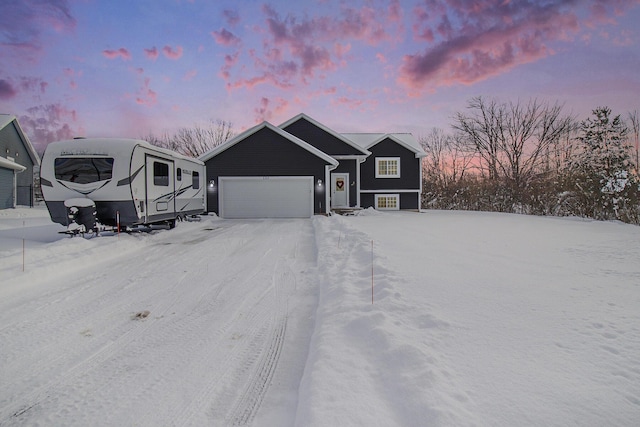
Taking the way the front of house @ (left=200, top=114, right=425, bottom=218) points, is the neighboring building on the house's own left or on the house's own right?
on the house's own right

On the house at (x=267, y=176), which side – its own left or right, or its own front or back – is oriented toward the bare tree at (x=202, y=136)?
back

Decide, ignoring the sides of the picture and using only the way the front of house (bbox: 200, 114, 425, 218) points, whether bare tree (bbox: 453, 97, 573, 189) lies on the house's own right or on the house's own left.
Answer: on the house's own left

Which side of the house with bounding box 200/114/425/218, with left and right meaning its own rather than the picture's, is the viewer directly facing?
front

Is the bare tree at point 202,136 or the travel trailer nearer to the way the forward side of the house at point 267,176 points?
the travel trailer

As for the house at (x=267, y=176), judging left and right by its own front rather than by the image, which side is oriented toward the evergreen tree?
left

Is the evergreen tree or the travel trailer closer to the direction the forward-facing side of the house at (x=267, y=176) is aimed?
the travel trailer

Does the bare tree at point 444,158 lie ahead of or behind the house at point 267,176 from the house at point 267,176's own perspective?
behind

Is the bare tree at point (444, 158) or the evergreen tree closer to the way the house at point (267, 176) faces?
the evergreen tree

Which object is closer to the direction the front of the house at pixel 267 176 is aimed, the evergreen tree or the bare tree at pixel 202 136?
the evergreen tree
